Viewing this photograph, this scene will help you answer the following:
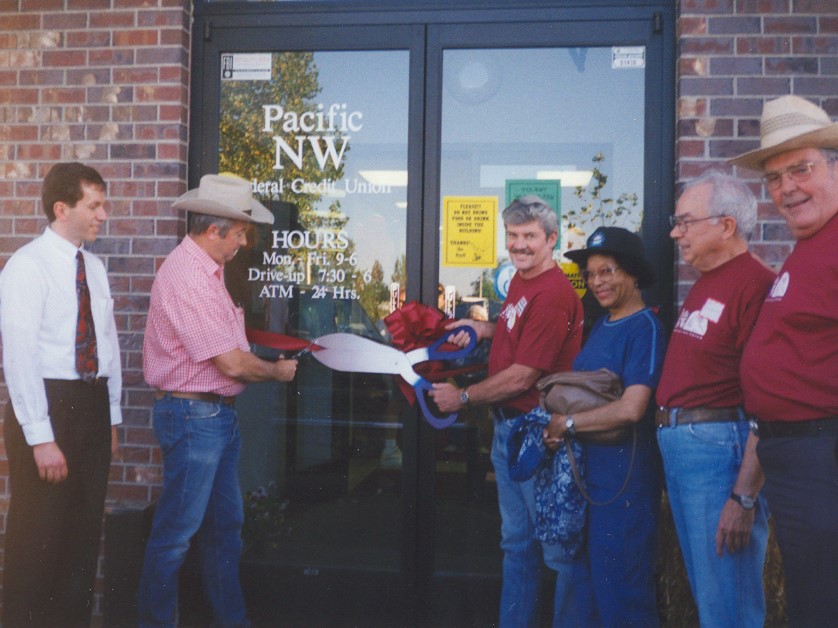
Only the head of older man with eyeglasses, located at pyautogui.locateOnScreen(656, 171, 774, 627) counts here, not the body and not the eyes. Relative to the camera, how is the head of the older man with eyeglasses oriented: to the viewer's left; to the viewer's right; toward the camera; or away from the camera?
to the viewer's left

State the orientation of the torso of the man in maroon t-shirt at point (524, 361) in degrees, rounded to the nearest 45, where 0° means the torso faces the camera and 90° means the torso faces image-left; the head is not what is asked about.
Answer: approximately 45°

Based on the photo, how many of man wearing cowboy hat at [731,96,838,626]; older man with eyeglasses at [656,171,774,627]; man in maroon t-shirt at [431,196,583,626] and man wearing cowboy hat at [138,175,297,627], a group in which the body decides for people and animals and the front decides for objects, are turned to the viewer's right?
1

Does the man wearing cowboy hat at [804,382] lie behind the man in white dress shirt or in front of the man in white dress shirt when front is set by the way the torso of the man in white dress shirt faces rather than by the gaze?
in front

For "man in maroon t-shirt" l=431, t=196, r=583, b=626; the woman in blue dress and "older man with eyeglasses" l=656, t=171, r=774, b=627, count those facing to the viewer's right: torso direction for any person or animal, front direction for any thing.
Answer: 0

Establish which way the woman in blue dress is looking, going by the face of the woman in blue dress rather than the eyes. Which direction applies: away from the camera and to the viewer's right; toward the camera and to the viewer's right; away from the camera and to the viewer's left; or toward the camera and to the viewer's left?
toward the camera and to the viewer's left

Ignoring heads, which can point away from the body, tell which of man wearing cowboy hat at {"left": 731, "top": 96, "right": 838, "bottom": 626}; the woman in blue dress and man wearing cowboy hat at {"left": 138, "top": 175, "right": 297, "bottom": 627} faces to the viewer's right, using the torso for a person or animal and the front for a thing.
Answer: man wearing cowboy hat at {"left": 138, "top": 175, "right": 297, "bottom": 627}

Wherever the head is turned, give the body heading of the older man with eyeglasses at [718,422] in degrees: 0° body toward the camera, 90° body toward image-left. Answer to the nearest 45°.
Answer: approximately 45°
